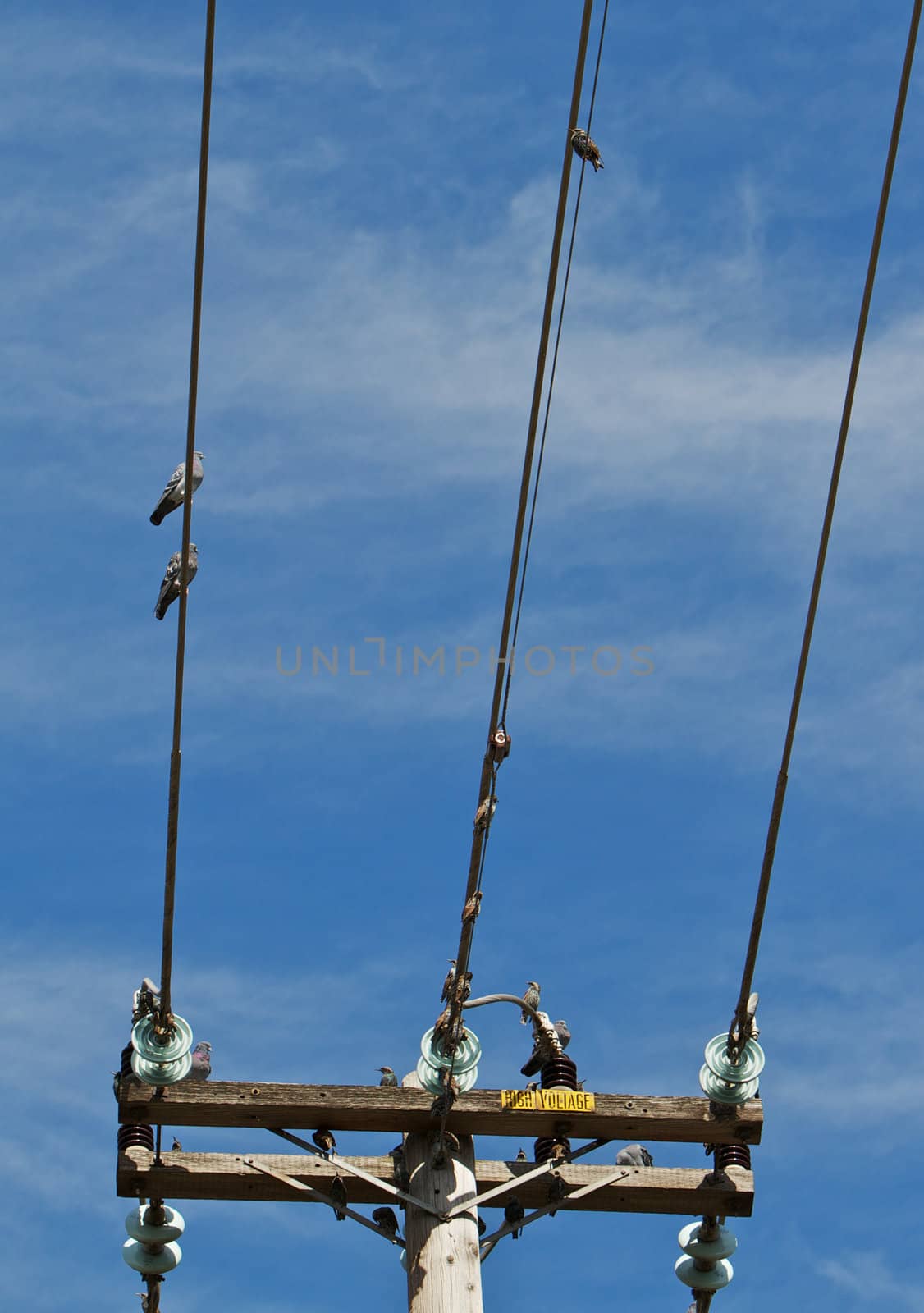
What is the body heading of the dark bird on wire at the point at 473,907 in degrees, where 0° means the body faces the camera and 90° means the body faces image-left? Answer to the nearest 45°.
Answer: approximately 270°

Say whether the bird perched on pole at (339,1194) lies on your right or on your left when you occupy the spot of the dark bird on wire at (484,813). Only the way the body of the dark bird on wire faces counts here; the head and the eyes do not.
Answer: on your left

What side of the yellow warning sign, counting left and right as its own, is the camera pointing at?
front

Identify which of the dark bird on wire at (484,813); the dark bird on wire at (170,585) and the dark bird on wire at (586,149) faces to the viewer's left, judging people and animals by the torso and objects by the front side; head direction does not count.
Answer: the dark bird on wire at (586,149)

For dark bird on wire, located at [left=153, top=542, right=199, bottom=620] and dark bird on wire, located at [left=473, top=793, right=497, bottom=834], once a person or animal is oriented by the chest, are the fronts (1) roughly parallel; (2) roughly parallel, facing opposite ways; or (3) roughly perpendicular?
roughly parallel

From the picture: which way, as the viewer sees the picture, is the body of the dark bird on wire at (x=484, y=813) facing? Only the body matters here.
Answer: to the viewer's right

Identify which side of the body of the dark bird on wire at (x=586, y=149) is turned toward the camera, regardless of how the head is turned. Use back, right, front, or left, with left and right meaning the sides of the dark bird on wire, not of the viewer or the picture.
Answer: left

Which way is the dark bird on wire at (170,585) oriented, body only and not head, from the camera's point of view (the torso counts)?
to the viewer's right
